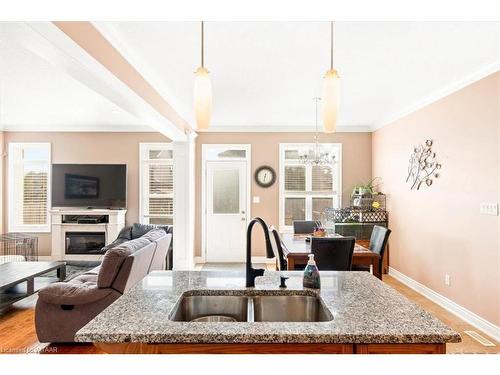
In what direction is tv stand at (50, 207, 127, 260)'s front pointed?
toward the camera

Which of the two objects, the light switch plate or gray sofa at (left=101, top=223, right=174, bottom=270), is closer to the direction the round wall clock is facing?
the light switch plate

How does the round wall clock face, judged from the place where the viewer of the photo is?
facing the viewer

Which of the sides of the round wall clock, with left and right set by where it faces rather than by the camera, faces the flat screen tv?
right

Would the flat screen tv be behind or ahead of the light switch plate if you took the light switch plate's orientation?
ahead

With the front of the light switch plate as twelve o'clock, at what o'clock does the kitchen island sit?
The kitchen island is roughly at 11 o'clock from the light switch plate.

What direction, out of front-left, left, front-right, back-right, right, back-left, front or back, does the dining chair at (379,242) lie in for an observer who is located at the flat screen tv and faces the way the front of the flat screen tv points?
front-left

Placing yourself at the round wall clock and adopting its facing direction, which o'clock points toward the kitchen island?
The kitchen island is roughly at 12 o'clock from the round wall clock.

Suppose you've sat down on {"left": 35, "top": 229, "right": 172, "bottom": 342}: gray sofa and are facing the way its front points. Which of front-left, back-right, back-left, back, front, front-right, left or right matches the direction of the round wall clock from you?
right

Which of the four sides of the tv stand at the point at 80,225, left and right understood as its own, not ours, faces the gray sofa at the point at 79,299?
front

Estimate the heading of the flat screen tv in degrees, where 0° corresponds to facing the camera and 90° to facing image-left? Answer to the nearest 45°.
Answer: approximately 0°

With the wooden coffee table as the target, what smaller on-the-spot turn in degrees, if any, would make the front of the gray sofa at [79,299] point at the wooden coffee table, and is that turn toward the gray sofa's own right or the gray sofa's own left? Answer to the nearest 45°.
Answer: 0° — it already faces it

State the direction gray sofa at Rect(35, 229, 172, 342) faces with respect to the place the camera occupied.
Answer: facing away from the viewer and to the left of the viewer

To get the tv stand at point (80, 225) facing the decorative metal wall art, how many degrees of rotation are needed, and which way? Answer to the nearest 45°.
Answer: approximately 45° to its left

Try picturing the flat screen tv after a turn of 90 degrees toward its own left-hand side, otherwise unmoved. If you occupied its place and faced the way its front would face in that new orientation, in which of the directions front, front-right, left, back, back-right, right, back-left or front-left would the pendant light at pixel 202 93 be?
right

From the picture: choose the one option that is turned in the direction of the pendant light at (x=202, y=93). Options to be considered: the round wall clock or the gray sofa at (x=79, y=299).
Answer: the round wall clock

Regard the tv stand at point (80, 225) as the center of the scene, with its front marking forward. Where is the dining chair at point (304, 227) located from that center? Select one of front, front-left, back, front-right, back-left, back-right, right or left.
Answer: front-left

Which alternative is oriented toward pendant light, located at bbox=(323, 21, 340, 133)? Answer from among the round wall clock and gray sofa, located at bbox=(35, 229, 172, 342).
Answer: the round wall clock

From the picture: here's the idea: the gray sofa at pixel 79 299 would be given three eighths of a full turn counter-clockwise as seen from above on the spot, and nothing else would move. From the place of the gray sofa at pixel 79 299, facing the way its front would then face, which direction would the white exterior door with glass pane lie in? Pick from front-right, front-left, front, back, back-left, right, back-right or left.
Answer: back-left
